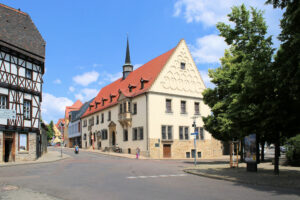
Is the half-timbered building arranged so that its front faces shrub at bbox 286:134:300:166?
yes

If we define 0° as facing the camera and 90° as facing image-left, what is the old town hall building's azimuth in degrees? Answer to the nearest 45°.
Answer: approximately 45°

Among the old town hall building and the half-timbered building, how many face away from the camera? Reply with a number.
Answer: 0

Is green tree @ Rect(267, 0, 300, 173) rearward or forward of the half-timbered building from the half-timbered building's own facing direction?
forward

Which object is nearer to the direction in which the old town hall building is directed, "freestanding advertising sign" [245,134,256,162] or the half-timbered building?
the half-timbered building

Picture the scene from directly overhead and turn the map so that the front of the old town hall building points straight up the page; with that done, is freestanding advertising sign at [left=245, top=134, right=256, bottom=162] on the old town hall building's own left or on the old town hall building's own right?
on the old town hall building's own left

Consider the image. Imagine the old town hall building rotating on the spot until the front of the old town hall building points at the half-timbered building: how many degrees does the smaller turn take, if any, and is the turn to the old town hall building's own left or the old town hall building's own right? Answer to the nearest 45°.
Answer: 0° — it already faces it

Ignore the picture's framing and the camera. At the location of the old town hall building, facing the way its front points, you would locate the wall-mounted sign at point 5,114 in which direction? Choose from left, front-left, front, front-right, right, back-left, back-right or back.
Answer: front-left

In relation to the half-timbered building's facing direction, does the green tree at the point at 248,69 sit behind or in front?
in front
